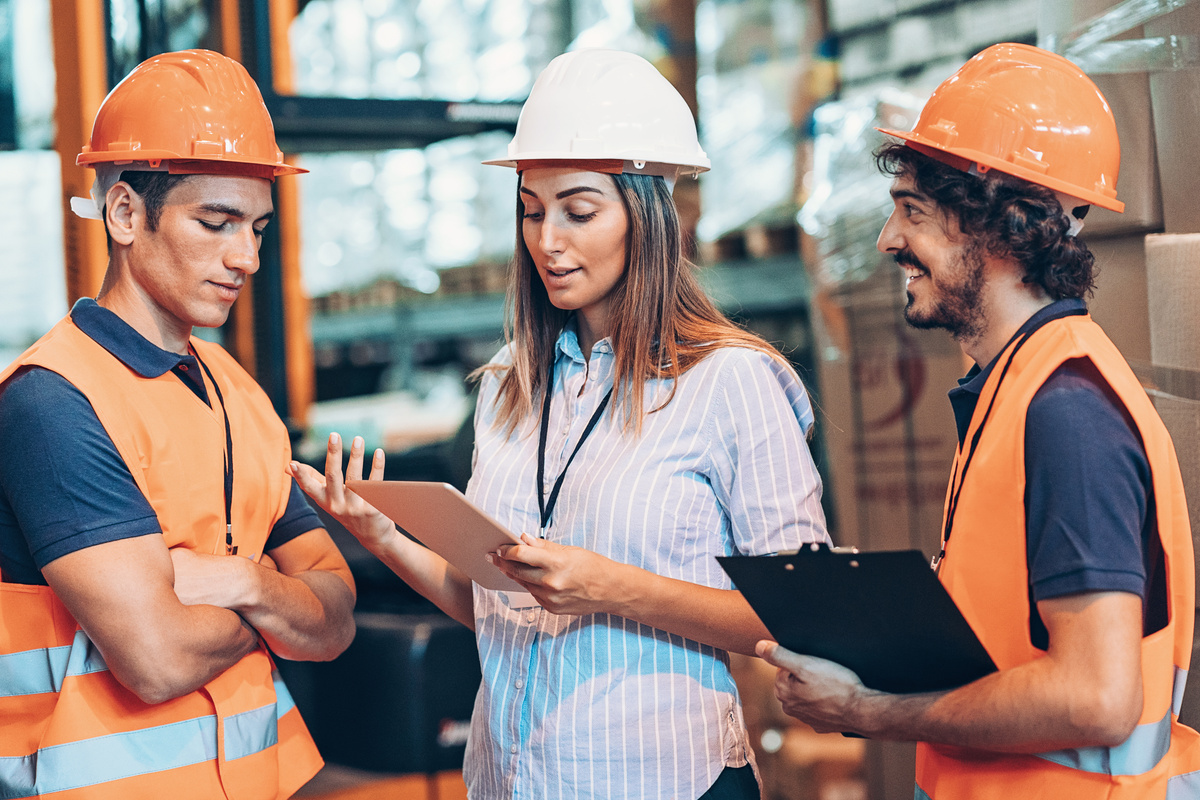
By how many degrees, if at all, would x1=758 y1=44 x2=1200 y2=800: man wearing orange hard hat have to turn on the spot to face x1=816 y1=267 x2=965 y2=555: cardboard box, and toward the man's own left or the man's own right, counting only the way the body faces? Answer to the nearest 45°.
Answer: approximately 90° to the man's own right

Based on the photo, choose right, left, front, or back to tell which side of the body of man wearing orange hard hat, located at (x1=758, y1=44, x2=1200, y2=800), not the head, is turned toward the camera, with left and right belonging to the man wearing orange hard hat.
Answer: left

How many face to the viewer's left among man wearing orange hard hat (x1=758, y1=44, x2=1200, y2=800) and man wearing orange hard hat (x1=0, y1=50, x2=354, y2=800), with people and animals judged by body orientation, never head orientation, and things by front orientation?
1

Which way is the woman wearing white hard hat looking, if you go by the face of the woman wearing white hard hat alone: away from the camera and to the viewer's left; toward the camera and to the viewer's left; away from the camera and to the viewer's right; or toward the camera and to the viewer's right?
toward the camera and to the viewer's left

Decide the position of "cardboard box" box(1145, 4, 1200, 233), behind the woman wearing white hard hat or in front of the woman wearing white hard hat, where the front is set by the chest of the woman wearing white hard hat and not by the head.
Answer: behind

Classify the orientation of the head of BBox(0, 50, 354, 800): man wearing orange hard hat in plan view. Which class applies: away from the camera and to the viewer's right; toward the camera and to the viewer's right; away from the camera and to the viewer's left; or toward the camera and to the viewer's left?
toward the camera and to the viewer's right

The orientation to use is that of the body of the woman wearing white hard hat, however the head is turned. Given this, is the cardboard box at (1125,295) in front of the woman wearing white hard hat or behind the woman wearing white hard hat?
behind

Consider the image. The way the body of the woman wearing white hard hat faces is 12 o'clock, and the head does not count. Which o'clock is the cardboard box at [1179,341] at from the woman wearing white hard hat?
The cardboard box is roughly at 7 o'clock from the woman wearing white hard hat.

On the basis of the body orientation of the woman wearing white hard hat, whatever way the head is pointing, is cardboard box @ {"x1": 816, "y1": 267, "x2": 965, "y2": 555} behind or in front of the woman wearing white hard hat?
behind

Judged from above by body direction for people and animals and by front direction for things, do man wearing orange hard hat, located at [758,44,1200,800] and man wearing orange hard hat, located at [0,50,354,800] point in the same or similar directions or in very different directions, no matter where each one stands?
very different directions

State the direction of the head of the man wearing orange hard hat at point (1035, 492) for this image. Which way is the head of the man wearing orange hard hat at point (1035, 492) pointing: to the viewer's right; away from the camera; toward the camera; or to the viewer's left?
to the viewer's left

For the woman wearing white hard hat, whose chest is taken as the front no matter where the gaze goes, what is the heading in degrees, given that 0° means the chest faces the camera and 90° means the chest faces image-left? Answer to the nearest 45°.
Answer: approximately 45°

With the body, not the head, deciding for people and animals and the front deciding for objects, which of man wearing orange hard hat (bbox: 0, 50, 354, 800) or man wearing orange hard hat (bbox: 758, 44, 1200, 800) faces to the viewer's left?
man wearing orange hard hat (bbox: 758, 44, 1200, 800)
